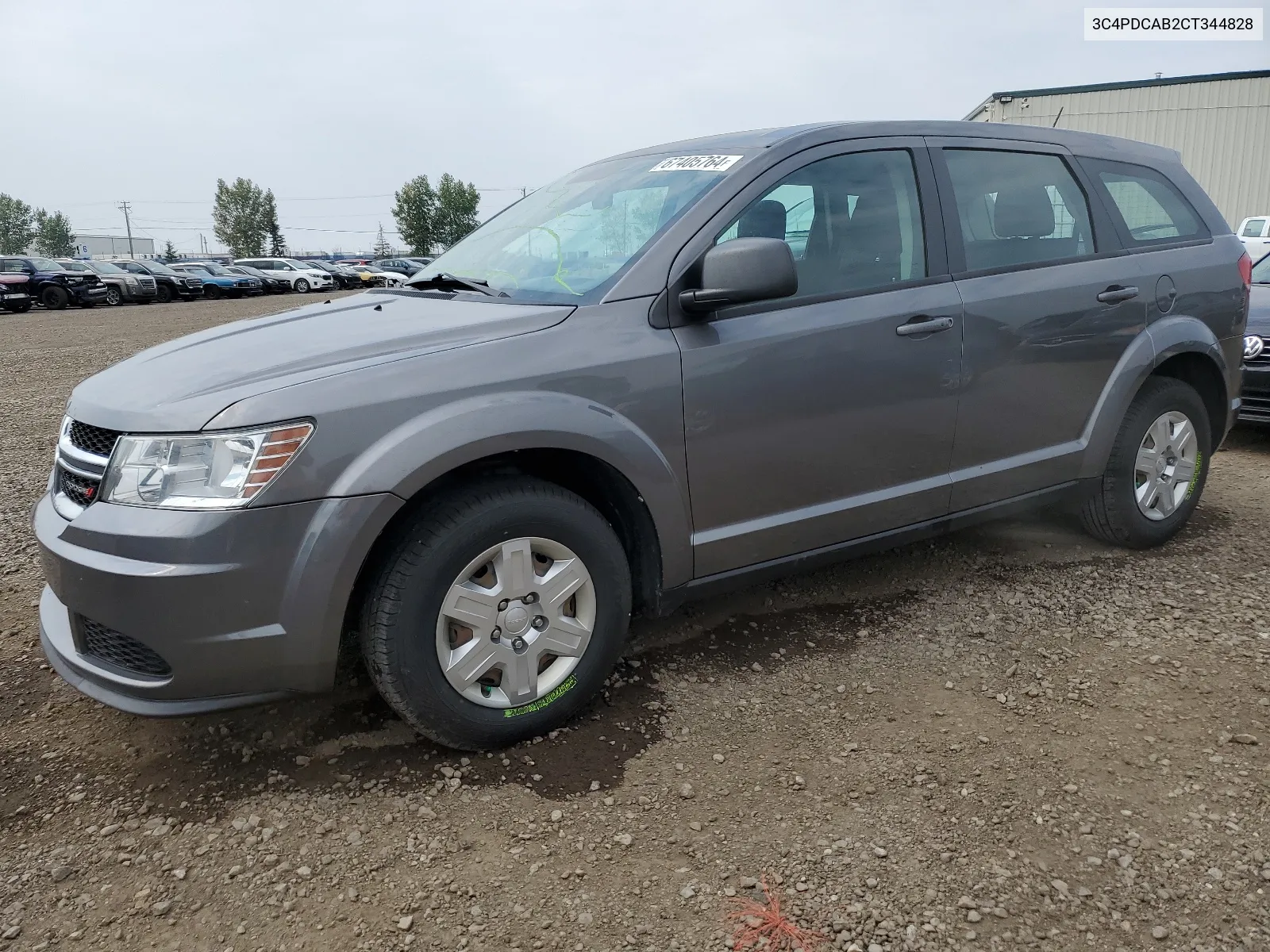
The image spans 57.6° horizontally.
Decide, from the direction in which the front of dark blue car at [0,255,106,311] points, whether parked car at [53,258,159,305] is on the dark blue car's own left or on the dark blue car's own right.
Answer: on the dark blue car's own left

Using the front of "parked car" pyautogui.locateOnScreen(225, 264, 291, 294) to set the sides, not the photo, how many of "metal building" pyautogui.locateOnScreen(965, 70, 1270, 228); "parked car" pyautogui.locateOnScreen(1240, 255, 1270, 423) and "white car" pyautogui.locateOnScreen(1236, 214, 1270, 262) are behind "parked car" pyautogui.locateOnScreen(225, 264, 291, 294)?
0

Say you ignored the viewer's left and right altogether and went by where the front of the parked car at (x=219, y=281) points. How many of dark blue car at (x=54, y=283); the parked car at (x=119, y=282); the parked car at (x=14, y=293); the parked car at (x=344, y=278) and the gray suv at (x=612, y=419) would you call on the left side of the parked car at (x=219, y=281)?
1

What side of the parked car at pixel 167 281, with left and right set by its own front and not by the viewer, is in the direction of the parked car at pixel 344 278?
left

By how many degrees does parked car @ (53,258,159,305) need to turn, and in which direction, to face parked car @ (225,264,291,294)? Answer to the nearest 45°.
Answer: approximately 90° to its left

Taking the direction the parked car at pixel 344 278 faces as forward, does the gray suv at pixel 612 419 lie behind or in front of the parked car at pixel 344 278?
in front

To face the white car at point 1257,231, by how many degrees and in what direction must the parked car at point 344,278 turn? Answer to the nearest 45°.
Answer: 0° — it already faces it

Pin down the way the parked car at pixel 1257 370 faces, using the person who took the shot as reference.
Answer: facing the viewer and to the left of the viewer

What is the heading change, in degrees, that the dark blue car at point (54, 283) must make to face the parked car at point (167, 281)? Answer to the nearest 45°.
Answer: approximately 90° to its left

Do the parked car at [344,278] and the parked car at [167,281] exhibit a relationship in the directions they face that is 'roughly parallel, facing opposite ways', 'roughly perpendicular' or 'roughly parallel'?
roughly parallel

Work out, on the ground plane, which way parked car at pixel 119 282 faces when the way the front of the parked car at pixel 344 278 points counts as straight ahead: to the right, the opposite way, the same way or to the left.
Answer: the same way

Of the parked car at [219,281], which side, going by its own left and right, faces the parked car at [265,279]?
left

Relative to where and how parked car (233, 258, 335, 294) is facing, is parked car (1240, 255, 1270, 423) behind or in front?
in front

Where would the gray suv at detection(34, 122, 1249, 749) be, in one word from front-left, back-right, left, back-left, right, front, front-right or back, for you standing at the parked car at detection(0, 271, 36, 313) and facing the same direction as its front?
front-right

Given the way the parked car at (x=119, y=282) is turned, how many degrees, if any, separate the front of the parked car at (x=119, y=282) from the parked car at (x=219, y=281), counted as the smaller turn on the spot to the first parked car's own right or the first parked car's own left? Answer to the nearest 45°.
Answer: approximately 90° to the first parked car's own left

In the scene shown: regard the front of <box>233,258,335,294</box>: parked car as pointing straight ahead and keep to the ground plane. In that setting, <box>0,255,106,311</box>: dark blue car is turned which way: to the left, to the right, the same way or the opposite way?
the same way

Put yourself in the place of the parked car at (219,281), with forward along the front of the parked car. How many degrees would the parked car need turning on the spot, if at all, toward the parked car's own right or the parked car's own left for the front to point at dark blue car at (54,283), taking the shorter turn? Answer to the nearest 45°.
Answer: approximately 90° to the parked car's own right
